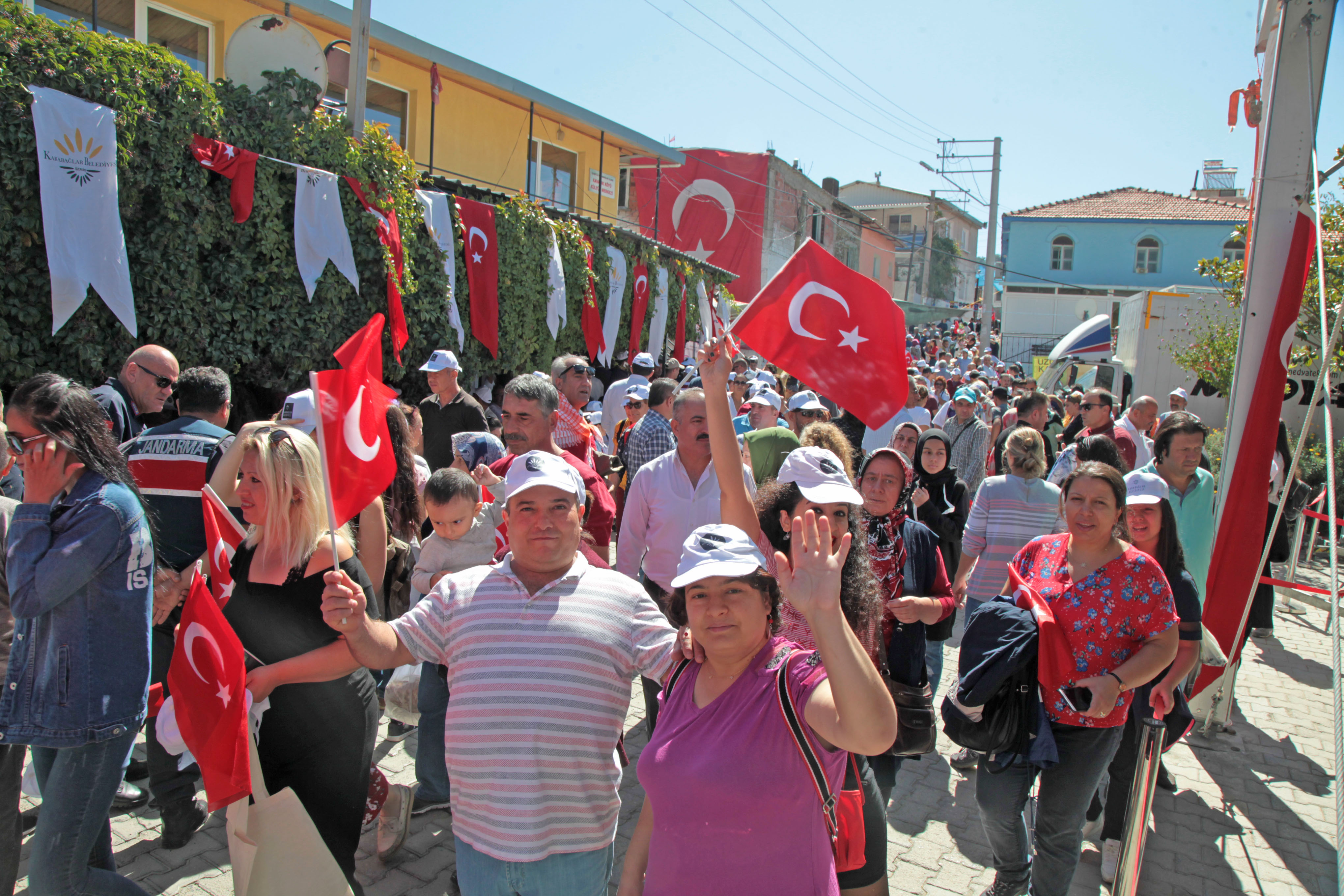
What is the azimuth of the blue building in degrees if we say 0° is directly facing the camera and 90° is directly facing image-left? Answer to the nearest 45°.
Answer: approximately 0°

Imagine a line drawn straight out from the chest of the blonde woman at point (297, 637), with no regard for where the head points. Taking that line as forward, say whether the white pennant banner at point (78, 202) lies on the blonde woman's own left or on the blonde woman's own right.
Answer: on the blonde woman's own right

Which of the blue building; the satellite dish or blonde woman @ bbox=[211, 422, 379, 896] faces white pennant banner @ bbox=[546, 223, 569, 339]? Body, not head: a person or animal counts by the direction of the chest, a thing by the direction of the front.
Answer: the blue building

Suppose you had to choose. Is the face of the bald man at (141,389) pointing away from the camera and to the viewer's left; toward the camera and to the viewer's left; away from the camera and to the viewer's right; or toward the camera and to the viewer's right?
toward the camera and to the viewer's right

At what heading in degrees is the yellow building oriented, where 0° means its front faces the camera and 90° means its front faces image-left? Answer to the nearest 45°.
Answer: approximately 315°

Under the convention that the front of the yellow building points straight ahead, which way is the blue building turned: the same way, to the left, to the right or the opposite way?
to the right

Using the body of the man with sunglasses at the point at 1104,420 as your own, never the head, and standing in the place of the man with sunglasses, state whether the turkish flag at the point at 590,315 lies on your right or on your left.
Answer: on your right
